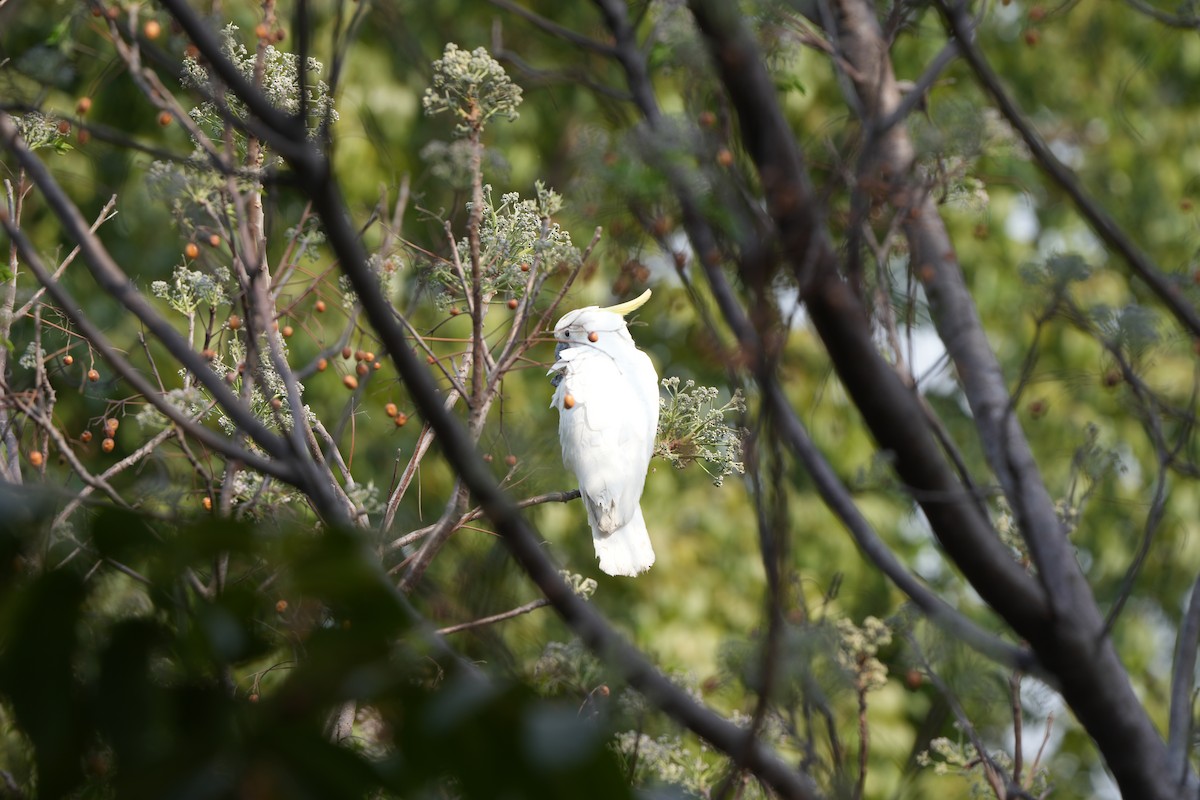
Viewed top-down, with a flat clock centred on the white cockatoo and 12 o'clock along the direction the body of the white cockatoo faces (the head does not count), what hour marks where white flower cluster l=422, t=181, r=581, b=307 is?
The white flower cluster is roughly at 8 o'clock from the white cockatoo.

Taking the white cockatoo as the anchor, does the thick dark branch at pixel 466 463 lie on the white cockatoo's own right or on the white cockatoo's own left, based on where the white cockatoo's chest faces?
on the white cockatoo's own left

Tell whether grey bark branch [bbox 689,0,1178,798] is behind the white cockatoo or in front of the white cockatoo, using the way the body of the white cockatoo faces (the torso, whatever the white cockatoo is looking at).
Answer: behind

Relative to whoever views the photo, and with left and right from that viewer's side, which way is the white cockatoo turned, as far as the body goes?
facing away from the viewer and to the left of the viewer
